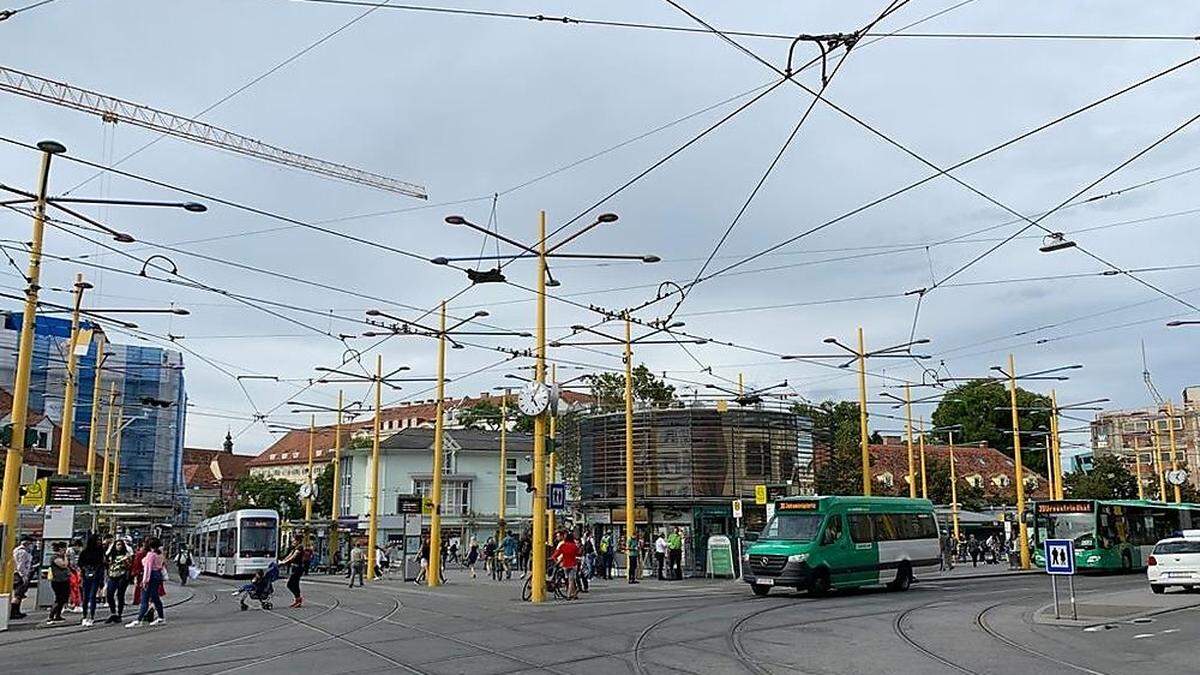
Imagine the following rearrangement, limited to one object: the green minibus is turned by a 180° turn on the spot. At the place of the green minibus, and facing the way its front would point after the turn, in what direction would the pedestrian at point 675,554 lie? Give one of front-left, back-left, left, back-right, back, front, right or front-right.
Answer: left

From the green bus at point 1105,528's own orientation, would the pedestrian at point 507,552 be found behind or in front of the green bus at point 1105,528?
in front

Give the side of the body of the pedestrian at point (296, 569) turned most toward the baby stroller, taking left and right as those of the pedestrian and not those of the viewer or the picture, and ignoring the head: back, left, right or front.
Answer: front

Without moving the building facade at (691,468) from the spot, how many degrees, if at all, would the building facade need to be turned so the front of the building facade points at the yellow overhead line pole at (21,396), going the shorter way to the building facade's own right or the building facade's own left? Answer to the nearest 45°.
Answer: approximately 45° to the building facade's own right

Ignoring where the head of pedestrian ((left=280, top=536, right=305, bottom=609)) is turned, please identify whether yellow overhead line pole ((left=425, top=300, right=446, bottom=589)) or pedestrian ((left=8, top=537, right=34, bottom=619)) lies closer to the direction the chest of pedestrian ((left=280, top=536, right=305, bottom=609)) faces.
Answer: the pedestrian

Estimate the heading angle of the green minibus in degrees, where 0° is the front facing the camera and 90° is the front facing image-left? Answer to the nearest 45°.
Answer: approximately 45°

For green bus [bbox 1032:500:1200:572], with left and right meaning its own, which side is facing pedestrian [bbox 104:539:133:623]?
front

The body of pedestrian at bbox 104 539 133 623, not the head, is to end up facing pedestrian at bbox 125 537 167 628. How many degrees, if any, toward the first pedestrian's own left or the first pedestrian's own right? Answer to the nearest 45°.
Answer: approximately 45° to the first pedestrian's own left

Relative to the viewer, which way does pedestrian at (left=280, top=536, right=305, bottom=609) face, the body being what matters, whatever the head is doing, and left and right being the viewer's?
facing to the left of the viewer
